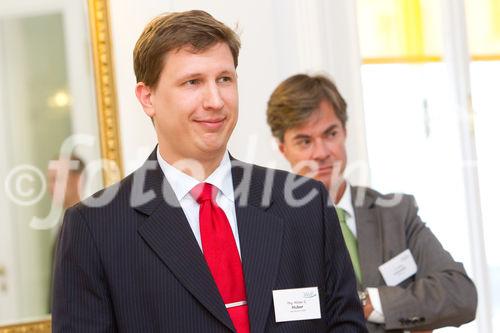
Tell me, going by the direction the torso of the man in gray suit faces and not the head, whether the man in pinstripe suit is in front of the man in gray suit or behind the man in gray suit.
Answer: in front

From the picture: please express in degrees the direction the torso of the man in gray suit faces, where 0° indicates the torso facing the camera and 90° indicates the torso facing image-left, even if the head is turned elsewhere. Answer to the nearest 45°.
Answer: approximately 0°

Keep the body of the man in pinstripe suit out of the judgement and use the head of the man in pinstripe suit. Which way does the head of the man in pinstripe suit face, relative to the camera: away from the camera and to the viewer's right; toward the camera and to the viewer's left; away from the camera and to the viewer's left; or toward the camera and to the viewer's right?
toward the camera and to the viewer's right
